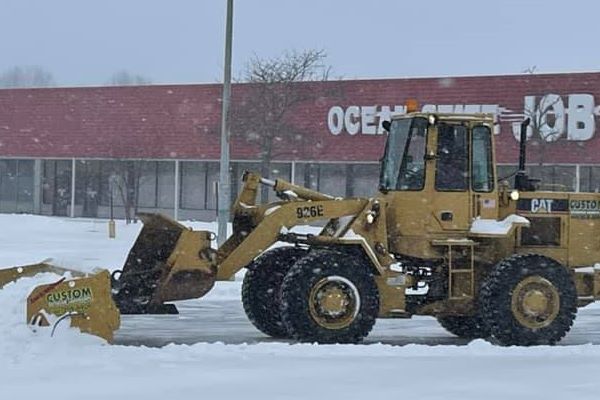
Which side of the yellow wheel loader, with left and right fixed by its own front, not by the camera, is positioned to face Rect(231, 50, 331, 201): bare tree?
right

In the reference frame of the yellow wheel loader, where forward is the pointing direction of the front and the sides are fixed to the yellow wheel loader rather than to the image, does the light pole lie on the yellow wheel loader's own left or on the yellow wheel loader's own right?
on the yellow wheel loader's own right

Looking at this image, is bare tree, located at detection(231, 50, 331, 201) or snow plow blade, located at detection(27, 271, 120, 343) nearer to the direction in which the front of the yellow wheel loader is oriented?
the snow plow blade

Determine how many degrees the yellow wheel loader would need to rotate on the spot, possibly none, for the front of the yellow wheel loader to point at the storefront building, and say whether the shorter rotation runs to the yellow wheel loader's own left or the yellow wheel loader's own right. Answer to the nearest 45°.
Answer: approximately 90° to the yellow wheel loader's own right

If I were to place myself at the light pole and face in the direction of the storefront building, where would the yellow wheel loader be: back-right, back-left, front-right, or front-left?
back-right

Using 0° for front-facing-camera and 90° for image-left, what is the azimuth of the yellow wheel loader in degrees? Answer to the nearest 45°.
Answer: approximately 90°

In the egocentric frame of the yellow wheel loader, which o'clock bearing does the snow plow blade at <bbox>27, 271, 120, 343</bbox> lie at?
The snow plow blade is roughly at 11 o'clock from the yellow wheel loader.

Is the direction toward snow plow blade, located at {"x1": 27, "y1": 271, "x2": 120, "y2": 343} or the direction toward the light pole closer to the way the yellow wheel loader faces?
the snow plow blade

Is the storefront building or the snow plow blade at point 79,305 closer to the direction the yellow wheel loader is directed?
the snow plow blade
